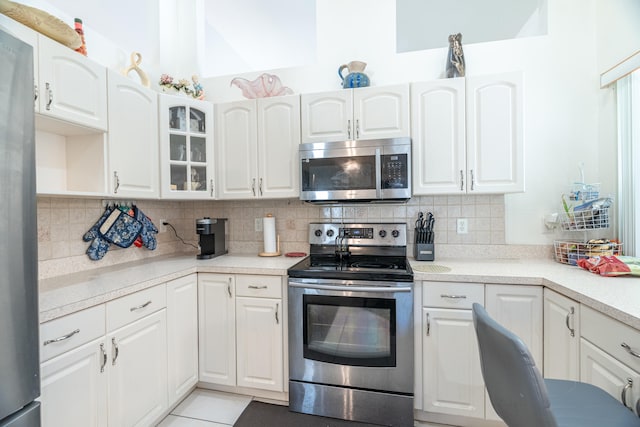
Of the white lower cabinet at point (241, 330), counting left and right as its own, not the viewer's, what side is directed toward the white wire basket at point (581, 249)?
left

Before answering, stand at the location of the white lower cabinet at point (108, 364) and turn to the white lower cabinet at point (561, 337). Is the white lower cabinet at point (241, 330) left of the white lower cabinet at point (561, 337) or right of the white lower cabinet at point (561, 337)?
left

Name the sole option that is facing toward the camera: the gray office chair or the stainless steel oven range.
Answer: the stainless steel oven range

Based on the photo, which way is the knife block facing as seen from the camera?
toward the camera

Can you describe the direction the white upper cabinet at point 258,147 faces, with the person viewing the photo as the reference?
facing the viewer

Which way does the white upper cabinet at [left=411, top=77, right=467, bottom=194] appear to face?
toward the camera

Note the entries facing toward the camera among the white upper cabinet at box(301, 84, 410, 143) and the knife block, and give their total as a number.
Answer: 2

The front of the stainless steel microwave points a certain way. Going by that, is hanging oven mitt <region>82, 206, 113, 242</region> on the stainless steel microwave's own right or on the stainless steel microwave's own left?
on the stainless steel microwave's own right

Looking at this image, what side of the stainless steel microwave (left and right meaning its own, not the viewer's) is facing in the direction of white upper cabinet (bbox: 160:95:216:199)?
right

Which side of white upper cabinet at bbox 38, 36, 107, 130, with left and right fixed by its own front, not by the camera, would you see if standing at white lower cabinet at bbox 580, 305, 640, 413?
front

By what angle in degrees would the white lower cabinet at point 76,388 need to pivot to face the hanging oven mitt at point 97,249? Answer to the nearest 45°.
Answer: approximately 135° to its left

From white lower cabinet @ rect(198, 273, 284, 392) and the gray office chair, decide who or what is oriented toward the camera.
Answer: the white lower cabinet

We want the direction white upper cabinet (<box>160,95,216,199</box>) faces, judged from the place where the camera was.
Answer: facing the viewer and to the right of the viewer

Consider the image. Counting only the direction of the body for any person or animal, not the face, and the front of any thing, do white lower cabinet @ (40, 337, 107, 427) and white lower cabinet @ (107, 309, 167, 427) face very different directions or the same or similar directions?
same or similar directions

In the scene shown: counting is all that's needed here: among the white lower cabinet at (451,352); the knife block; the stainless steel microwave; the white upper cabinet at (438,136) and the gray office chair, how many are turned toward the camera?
4
